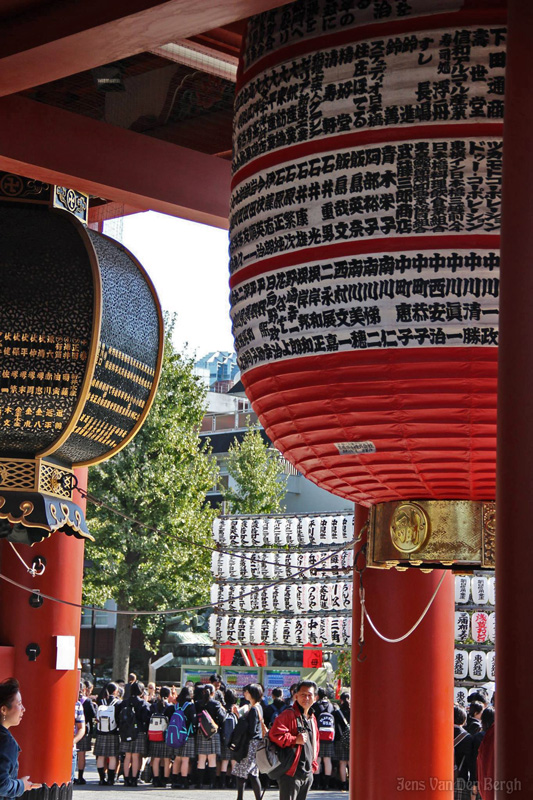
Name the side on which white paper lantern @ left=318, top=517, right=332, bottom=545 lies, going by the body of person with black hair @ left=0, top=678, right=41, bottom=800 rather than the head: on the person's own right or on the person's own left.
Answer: on the person's own left

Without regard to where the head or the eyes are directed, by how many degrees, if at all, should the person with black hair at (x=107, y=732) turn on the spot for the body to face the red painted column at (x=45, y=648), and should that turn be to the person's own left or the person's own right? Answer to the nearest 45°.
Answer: approximately 180°

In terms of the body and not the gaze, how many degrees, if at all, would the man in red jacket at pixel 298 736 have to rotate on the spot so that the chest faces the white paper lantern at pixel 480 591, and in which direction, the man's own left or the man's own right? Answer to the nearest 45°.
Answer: approximately 135° to the man's own left

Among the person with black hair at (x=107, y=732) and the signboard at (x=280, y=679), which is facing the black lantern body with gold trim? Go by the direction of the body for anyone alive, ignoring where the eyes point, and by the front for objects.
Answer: the signboard

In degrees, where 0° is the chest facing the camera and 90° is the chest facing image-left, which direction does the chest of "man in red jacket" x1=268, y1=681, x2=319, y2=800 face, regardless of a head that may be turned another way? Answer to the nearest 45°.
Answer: approximately 315°

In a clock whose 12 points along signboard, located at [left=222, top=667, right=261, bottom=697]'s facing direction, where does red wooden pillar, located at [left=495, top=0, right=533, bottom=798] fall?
The red wooden pillar is roughly at 12 o'clock from the signboard.

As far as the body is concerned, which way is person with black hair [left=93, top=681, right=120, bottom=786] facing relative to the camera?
away from the camera

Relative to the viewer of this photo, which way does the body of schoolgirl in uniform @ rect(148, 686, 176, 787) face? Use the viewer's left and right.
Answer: facing away from the viewer

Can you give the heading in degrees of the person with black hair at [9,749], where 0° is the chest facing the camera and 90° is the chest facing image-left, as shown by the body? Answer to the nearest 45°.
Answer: approximately 270°

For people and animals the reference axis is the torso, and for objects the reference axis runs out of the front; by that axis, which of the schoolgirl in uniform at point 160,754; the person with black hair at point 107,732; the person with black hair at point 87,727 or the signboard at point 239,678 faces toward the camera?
the signboard

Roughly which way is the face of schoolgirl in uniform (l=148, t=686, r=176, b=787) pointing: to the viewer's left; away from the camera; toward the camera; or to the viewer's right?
away from the camera

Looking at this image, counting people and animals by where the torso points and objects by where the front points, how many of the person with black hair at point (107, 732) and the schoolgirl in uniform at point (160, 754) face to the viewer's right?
0

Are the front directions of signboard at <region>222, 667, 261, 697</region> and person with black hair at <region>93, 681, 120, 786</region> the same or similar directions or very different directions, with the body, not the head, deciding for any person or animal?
very different directions
